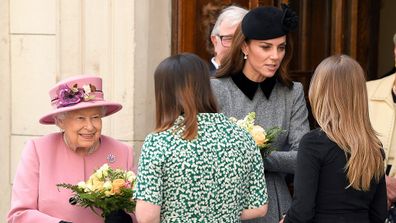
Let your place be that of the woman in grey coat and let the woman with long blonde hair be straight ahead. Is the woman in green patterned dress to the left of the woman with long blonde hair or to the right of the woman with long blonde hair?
right

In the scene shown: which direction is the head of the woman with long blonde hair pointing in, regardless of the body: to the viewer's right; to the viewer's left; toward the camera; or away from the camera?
away from the camera

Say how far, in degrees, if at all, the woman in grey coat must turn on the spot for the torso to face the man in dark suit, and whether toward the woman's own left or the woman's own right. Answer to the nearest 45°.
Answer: approximately 180°

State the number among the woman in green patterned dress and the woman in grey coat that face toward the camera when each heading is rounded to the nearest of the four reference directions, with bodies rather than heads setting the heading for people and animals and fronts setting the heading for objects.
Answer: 1

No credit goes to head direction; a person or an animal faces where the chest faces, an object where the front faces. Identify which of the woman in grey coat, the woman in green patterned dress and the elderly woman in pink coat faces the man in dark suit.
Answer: the woman in green patterned dress

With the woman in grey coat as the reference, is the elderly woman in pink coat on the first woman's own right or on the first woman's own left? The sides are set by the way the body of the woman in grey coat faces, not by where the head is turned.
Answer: on the first woman's own right

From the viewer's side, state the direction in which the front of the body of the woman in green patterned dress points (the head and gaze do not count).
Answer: away from the camera

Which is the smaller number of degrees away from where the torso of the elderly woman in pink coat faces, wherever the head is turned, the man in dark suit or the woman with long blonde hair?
the woman with long blonde hair

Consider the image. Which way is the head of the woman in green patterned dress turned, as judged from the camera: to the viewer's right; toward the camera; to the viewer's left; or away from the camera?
away from the camera

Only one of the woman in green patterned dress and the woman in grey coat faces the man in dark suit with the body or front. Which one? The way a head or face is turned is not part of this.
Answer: the woman in green patterned dress

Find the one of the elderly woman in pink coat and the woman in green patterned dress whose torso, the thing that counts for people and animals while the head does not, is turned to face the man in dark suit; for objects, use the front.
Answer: the woman in green patterned dress
